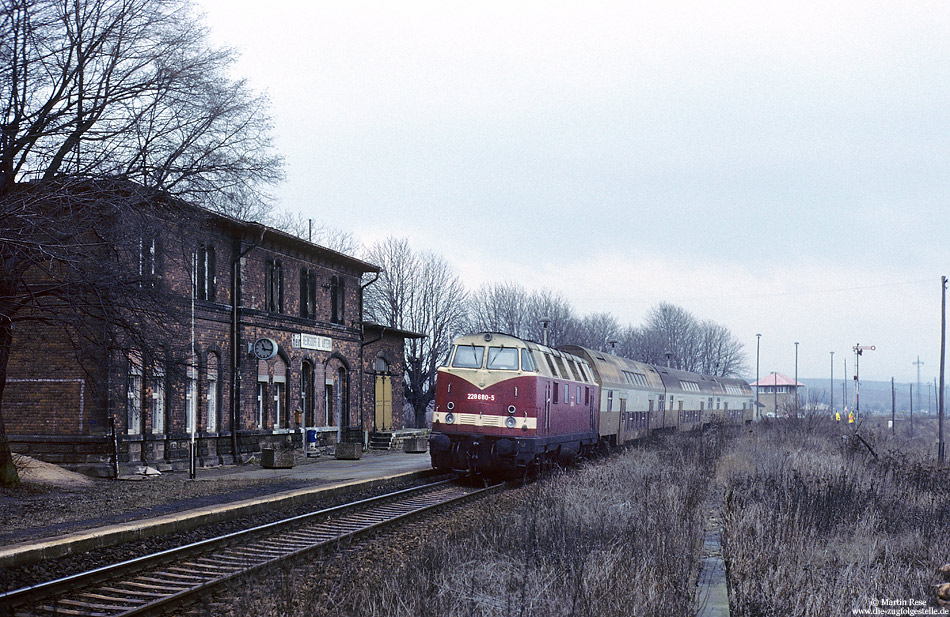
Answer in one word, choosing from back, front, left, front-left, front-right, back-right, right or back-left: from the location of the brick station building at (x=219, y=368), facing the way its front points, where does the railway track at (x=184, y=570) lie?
front-right

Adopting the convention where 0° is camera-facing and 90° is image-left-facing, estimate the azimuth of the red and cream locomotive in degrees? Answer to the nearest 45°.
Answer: approximately 45°

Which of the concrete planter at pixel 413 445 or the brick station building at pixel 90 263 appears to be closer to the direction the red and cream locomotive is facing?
the brick station building

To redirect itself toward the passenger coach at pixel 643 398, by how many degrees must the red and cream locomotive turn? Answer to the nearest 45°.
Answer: approximately 135° to its right

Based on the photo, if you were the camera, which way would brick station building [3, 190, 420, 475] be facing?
facing the viewer and to the right of the viewer

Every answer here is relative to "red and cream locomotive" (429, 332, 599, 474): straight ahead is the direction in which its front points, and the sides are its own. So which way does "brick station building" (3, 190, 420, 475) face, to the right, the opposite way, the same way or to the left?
to the left

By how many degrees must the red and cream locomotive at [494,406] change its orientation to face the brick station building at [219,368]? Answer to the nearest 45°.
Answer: approximately 90° to its right

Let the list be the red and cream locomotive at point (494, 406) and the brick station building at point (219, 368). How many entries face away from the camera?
0
